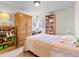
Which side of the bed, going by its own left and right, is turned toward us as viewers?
left

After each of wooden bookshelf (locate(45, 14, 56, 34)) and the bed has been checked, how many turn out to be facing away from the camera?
0

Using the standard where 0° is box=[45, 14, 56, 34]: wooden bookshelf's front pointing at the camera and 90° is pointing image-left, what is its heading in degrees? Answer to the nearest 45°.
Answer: approximately 45°
